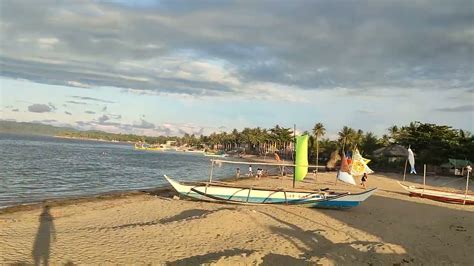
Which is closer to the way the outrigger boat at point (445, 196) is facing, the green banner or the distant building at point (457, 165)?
the green banner

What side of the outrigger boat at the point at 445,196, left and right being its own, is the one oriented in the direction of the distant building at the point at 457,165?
right

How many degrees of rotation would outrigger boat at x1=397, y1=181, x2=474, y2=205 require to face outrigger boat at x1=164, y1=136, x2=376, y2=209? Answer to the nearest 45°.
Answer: approximately 45° to its left

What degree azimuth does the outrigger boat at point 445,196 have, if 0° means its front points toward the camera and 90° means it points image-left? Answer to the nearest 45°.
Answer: approximately 90°

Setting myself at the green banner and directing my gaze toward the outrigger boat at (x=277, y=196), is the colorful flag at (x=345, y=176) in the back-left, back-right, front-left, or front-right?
back-left
